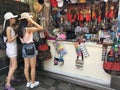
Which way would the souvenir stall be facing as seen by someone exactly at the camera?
facing the viewer and to the left of the viewer

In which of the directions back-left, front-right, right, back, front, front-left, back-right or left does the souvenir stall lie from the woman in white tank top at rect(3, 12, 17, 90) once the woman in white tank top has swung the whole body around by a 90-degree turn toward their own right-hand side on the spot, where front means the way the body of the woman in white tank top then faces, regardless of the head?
left

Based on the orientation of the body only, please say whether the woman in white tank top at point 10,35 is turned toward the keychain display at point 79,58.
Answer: yes

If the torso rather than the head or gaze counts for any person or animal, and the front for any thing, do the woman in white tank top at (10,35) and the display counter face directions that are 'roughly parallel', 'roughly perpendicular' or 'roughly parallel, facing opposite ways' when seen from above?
roughly parallel, facing opposite ways

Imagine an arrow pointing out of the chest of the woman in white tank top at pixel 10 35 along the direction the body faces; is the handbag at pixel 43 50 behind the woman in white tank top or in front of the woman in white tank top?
in front

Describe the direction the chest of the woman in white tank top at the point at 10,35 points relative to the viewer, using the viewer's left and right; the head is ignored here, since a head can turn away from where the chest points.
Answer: facing to the right of the viewer

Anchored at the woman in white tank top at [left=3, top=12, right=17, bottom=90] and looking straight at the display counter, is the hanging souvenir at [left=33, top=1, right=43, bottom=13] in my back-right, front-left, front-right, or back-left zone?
front-left

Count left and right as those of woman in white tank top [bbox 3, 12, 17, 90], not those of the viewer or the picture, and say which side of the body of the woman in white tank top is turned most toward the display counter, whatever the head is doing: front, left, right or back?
front
